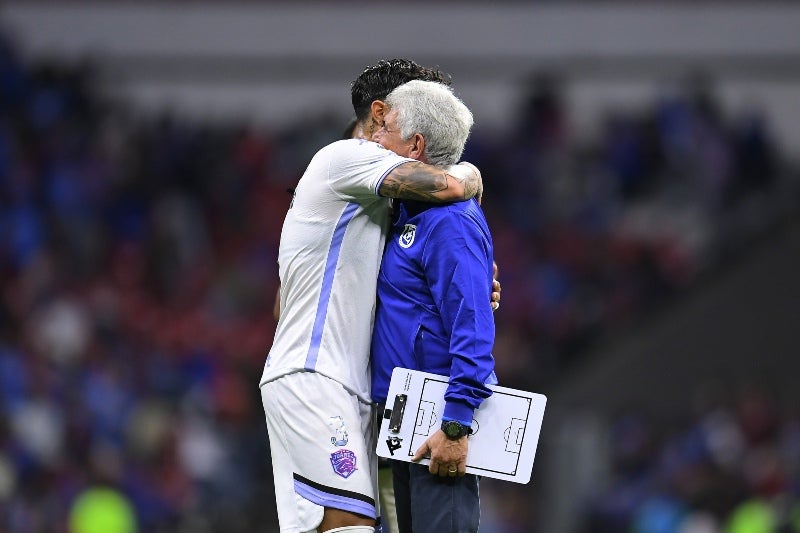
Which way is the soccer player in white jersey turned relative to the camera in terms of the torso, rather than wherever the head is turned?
to the viewer's right
